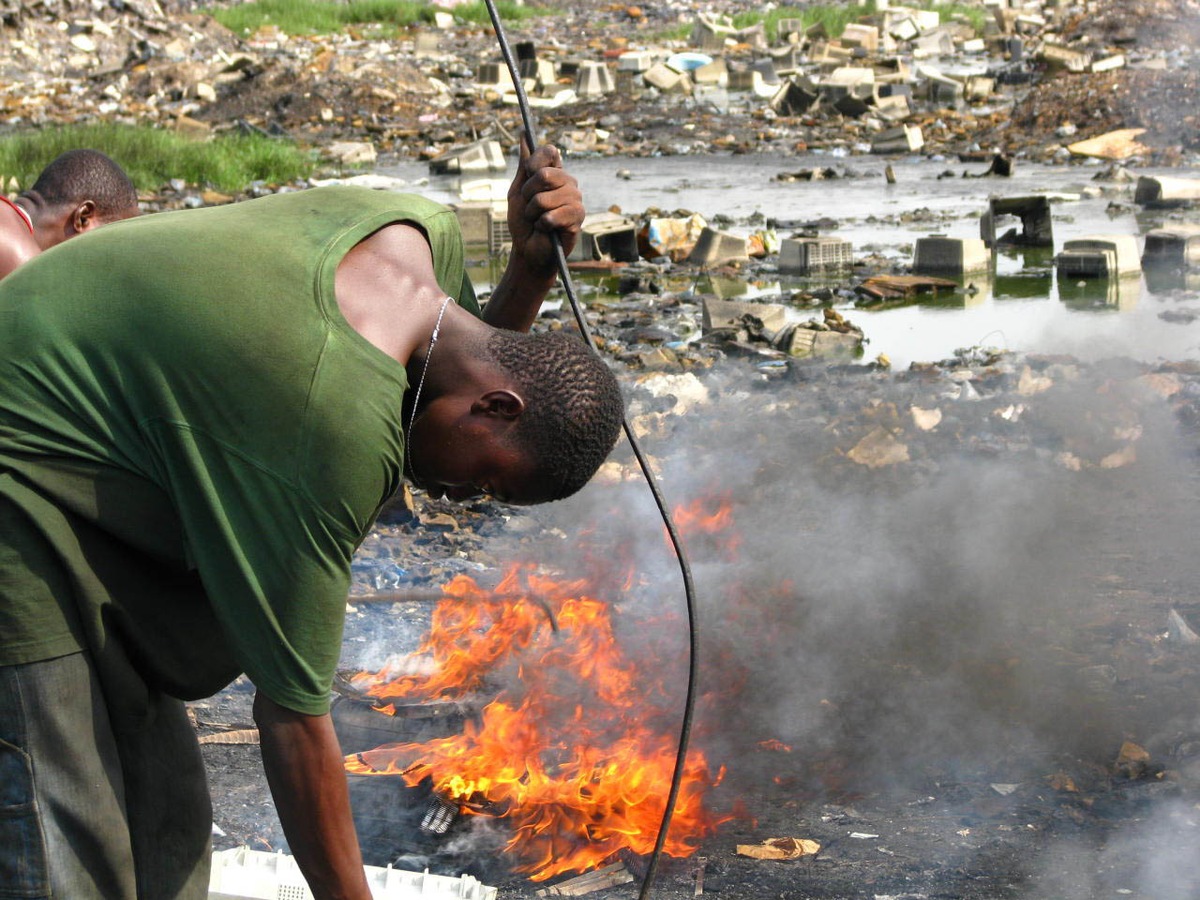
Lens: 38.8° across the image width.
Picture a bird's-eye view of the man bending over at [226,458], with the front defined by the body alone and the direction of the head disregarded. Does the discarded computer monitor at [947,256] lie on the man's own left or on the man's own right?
on the man's own left

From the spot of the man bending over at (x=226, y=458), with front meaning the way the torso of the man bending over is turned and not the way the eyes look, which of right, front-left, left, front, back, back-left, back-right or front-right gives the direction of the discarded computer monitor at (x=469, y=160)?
left

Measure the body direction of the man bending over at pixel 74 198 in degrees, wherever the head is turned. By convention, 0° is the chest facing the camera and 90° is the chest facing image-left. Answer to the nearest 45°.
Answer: approximately 270°

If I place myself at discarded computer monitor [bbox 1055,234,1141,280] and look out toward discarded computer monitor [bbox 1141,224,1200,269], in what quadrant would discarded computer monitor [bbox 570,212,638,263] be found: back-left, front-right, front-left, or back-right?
back-left

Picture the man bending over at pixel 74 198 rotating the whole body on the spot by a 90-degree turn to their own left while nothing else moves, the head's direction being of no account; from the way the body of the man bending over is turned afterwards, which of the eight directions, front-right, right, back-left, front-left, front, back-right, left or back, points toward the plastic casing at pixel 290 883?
back

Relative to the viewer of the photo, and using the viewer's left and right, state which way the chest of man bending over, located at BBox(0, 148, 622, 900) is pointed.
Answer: facing to the right of the viewer

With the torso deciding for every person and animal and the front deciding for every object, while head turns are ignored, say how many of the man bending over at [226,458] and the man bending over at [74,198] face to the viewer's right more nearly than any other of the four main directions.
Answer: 2

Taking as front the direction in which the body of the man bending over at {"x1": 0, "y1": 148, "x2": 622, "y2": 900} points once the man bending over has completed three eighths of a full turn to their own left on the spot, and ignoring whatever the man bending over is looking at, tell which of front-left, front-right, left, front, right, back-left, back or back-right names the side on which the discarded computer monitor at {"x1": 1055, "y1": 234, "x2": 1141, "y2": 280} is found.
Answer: right

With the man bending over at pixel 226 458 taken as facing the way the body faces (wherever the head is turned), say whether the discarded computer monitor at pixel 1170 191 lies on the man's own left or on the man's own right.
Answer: on the man's own left
